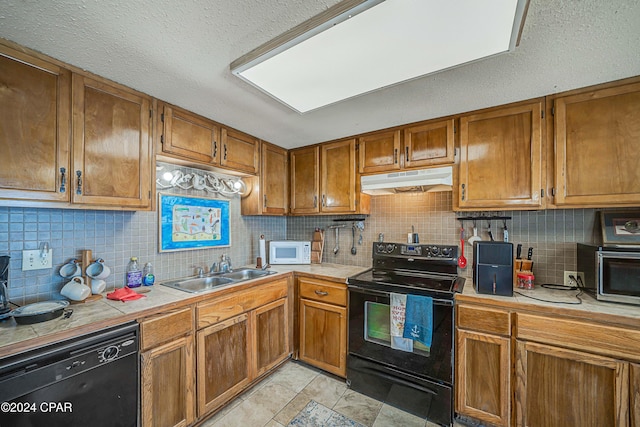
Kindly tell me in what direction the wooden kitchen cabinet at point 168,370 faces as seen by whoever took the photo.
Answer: facing the viewer and to the right of the viewer

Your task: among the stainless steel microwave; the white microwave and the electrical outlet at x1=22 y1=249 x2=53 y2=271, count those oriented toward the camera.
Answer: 3

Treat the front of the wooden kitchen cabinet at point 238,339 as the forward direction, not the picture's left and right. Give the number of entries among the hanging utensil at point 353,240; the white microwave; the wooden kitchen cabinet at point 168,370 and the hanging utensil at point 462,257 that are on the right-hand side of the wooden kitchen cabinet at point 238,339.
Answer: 1

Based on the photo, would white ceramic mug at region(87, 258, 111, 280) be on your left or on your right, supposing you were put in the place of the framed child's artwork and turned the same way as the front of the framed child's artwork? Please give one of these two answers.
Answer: on your right

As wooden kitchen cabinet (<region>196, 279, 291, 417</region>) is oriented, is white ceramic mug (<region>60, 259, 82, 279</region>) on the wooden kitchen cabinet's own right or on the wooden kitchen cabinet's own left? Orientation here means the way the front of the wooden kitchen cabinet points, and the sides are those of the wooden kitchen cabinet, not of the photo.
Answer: on the wooden kitchen cabinet's own right

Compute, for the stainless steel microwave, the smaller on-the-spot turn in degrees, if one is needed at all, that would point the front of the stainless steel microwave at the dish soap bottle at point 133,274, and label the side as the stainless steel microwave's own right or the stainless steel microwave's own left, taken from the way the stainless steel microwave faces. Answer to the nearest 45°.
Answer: approximately 45° to the stainless steel microwave's own right

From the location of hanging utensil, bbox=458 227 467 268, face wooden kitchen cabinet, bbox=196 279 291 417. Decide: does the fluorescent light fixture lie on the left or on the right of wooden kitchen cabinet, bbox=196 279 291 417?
left

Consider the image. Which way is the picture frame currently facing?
toward the camera

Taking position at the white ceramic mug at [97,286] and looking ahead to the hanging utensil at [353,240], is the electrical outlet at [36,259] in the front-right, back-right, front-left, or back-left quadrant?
back-left

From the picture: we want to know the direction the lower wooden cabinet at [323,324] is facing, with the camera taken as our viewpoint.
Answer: facing the viewer and to the left of the viewer
